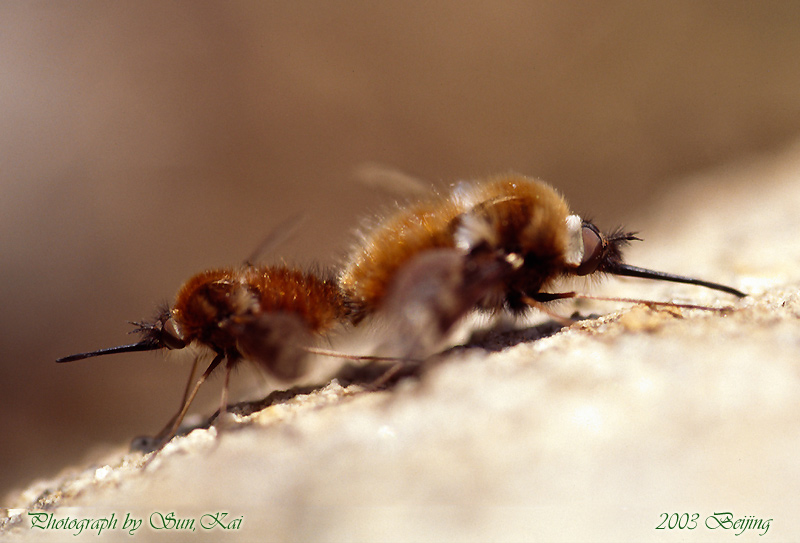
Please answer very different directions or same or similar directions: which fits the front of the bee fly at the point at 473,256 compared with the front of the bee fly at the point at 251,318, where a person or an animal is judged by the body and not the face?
very different directions

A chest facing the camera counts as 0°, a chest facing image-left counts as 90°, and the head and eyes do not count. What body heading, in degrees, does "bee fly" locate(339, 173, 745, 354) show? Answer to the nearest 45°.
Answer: approximately 270°

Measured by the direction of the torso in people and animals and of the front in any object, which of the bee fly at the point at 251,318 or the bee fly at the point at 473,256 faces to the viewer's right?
the bee fly at the point at 473,256

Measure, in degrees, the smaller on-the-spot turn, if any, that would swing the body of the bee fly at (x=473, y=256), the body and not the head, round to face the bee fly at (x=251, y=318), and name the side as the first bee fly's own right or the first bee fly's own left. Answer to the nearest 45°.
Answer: approximately 180°

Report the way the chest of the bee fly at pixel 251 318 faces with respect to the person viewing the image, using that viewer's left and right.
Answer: facing to the left of the viewer

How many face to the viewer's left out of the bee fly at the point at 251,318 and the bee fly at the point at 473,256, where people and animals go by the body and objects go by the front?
1

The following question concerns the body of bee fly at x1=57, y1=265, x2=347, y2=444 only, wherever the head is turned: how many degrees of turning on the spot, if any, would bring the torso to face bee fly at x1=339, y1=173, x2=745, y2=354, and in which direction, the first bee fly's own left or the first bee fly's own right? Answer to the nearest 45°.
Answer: approximately 135° to the first bee fly's own left
